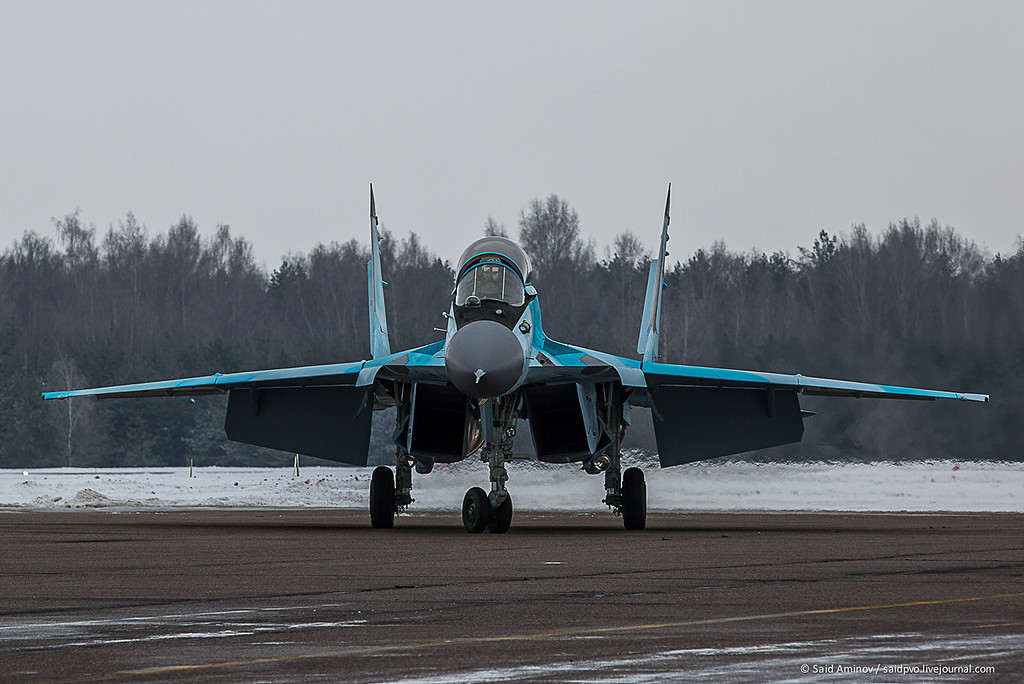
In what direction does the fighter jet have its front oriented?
toward the camera
